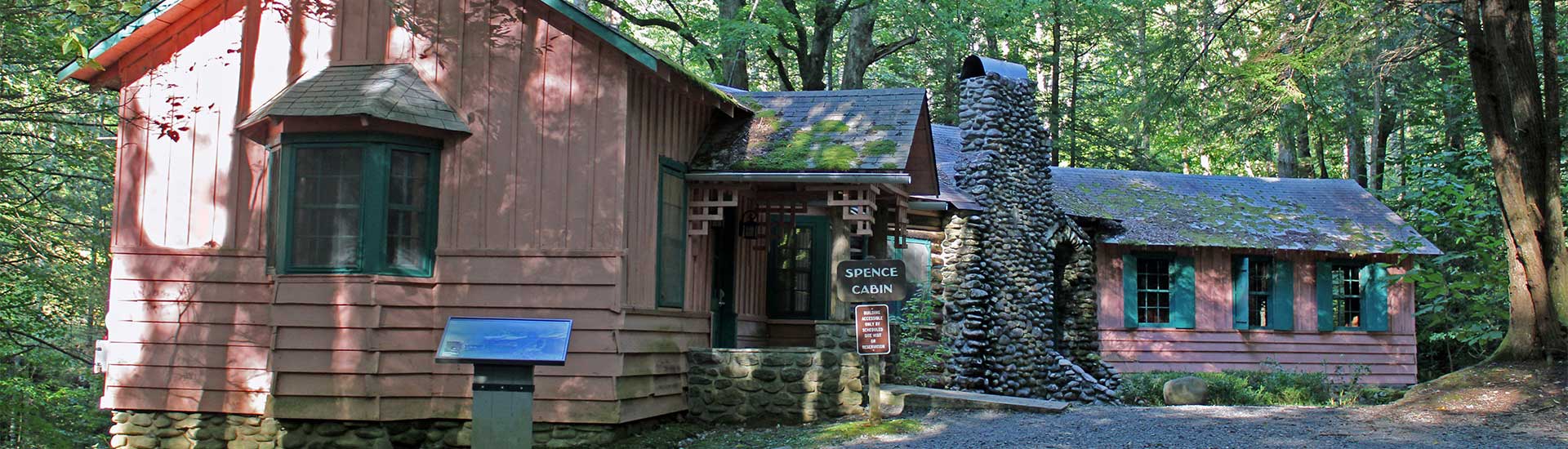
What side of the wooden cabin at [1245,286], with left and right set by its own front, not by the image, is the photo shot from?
front

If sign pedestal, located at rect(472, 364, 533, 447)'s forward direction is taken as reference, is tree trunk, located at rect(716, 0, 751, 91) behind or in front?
behind

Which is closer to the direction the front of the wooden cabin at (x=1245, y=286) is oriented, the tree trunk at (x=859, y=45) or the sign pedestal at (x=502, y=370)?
the sign pedestal

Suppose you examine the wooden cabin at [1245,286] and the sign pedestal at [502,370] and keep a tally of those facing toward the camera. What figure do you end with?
2

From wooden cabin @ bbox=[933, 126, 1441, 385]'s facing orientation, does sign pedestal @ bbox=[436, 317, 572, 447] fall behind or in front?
in front

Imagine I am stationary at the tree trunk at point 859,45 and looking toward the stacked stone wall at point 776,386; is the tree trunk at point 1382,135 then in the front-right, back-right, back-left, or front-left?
back-left

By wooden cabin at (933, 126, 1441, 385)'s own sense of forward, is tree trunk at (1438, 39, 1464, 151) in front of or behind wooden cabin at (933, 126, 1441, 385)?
behind

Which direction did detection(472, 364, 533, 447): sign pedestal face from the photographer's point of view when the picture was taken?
facing the viewer

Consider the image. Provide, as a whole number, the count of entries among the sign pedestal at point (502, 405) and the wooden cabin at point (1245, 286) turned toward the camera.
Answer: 2

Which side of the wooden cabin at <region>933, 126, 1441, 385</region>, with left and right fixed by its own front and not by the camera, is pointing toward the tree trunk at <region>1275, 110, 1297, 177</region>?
back

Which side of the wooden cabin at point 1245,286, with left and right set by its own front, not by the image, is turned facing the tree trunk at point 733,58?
right

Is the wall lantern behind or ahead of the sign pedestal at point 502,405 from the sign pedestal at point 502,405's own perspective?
behind

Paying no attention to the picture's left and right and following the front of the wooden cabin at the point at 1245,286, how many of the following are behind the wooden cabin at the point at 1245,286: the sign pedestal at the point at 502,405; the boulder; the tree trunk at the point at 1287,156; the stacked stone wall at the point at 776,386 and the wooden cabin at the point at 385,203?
1
